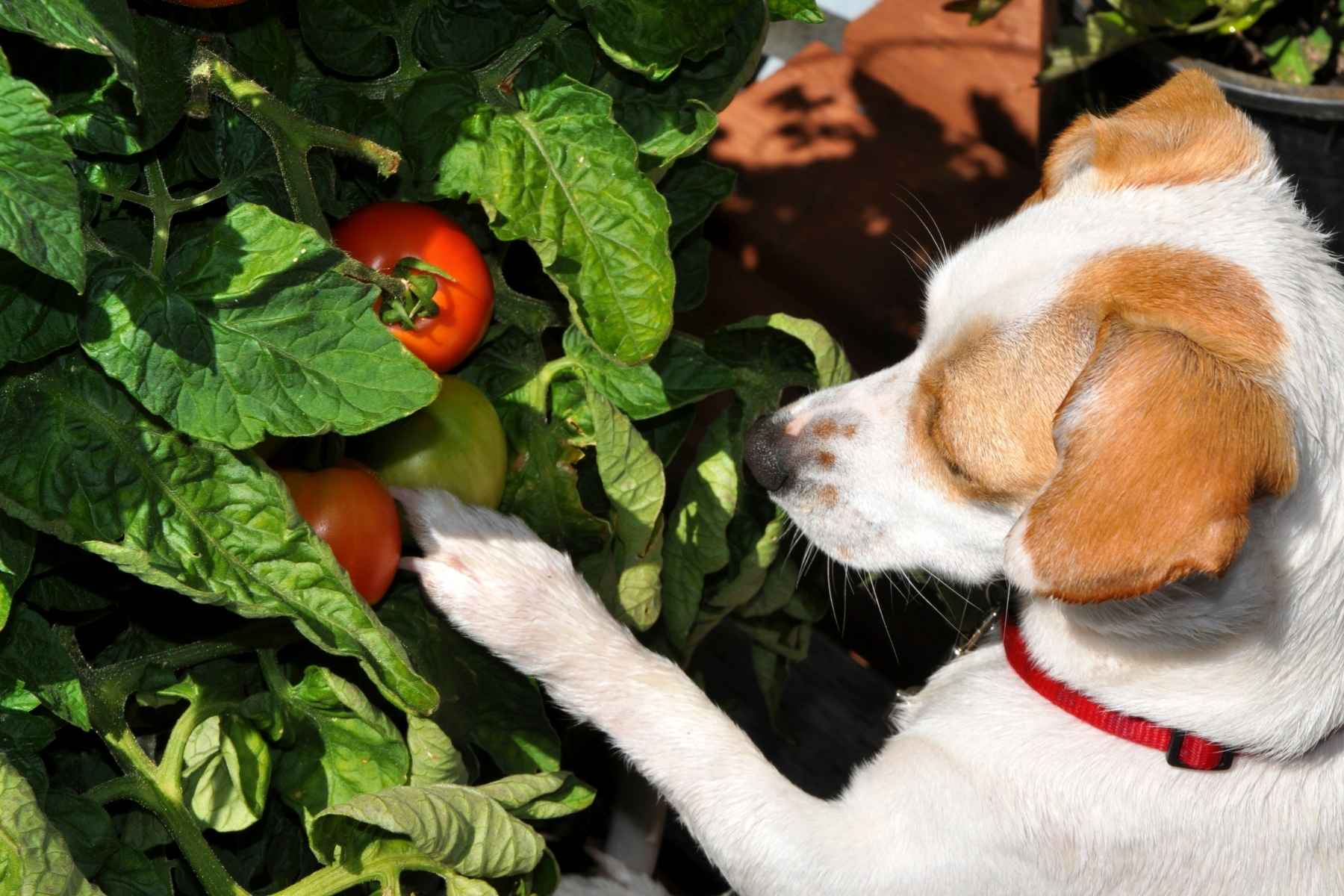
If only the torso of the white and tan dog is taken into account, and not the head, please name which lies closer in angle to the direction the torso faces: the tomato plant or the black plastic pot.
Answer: the tomato plant

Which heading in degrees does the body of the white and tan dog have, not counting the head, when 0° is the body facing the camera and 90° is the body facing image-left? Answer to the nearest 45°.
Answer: approximately 90°

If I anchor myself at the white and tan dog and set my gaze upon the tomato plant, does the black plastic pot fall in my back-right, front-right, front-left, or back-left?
back-right

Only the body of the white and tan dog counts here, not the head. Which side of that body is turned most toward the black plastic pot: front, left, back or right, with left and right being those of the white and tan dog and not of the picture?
right

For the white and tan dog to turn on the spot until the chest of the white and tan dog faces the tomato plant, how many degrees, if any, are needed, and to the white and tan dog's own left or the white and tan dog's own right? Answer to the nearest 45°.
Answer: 0° — it already faces it
